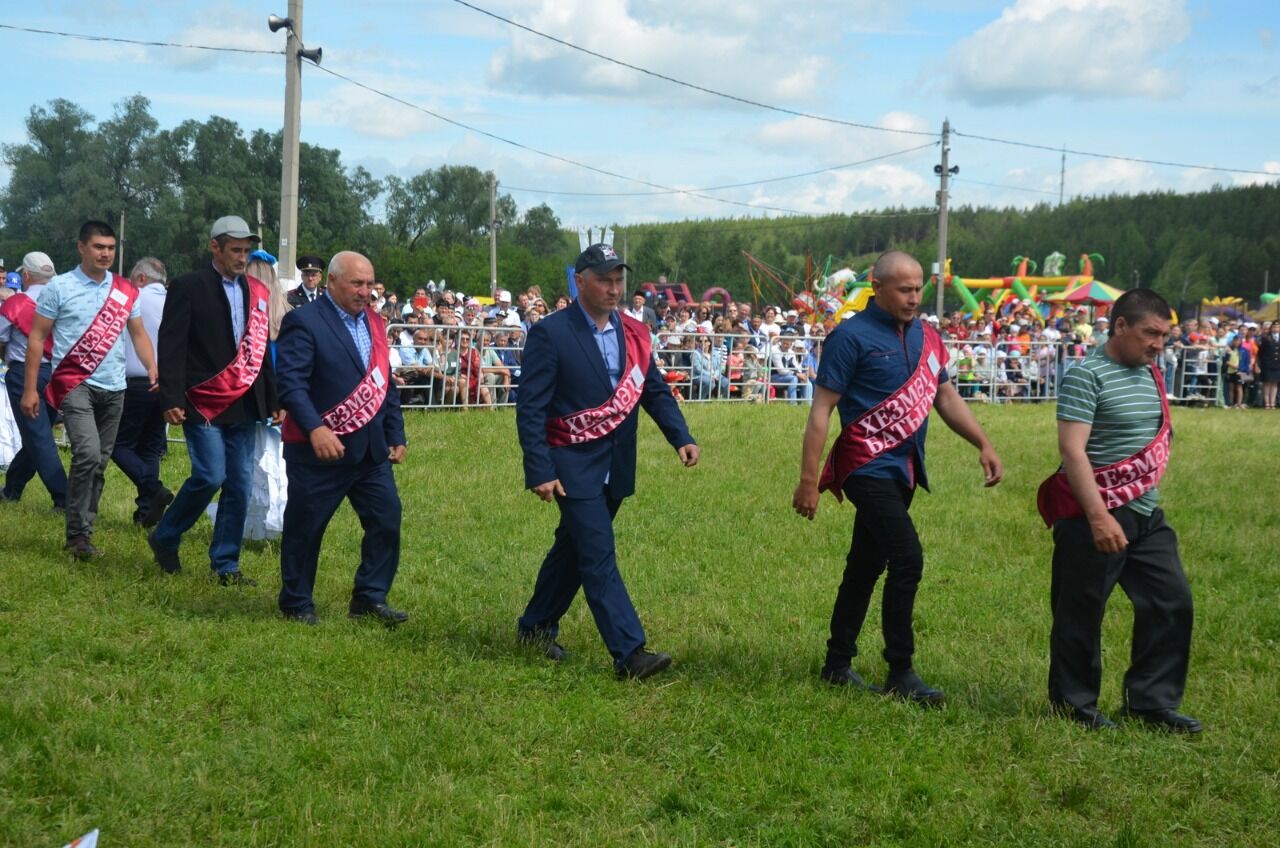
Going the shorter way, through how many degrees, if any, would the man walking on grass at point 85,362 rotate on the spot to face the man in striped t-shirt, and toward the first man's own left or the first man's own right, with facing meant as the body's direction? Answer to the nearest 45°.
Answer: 0° — they already face them

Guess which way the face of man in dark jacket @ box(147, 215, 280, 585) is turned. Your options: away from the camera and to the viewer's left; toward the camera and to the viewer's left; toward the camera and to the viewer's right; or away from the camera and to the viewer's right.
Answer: toward the camera and to the viewer's right

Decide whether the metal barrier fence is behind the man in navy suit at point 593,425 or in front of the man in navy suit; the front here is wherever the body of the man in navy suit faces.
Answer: behind

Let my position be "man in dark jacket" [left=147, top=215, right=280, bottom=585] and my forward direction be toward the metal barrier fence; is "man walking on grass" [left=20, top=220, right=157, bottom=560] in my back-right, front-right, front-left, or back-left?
front-left

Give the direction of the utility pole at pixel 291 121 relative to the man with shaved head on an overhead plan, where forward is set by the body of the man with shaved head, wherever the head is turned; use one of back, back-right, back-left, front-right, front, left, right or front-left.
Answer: back

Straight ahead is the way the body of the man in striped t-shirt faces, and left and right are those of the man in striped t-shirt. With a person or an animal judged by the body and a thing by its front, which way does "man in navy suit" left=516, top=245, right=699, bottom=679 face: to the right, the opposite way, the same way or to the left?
the same way

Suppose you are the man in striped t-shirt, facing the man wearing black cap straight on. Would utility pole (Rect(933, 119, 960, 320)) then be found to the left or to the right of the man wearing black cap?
right

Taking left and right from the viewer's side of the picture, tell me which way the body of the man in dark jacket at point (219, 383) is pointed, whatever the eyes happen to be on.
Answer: facing the viewer and to the right of the viewer

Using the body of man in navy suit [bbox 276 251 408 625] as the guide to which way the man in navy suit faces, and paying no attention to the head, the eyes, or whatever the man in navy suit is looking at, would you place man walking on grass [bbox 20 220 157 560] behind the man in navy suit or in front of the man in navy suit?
behind

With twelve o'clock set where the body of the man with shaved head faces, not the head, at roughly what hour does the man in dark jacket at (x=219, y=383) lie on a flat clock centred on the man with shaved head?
The man in dark jacket is roughly at 5 o'clock from the man with shaved head.

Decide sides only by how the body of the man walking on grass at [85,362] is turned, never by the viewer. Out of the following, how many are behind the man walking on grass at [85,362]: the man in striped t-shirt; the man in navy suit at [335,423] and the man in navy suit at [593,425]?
0

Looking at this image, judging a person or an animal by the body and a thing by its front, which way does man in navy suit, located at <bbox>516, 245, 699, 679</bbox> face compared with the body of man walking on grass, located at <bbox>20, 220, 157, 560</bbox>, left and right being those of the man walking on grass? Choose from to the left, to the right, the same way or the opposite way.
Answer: the same way

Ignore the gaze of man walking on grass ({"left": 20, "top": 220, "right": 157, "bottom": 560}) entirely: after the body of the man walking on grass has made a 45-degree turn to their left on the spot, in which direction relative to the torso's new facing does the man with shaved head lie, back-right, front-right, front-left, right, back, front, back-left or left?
front-right

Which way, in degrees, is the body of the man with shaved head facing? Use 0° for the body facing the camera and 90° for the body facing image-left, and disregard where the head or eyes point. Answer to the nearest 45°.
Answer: approximately 315°
